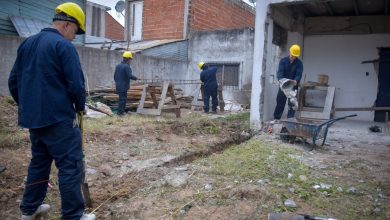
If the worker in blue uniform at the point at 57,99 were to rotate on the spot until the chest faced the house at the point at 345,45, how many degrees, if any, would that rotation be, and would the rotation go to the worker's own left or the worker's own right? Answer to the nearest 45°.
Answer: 0° — they already face it

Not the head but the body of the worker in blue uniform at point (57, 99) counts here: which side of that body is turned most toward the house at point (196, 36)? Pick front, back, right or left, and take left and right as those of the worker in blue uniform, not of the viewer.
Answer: front

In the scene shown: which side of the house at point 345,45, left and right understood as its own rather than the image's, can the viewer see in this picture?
front

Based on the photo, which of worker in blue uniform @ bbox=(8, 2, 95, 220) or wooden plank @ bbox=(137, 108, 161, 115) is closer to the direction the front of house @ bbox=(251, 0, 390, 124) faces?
the worker in blue uniform

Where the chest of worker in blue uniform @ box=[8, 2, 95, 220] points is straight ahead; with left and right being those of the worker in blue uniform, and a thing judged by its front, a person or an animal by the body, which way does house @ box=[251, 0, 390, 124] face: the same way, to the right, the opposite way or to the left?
the opposite way

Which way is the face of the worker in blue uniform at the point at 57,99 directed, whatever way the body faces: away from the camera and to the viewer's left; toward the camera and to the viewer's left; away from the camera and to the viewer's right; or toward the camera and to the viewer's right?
away from the camera and to the viewer's right

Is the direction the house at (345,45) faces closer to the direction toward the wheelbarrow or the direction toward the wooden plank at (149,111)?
the wheelbarrow

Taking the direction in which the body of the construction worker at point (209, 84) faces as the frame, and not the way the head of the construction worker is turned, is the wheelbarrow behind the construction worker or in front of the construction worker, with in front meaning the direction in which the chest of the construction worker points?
behind

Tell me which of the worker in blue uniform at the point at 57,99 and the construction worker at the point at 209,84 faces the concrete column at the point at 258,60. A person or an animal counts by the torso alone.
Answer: the worker in blue uniform

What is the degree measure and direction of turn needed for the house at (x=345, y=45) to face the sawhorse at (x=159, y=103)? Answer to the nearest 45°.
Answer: approximately 90° to its right

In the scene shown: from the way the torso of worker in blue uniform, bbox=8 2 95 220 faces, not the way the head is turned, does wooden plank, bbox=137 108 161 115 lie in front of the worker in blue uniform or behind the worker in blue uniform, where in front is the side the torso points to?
in front

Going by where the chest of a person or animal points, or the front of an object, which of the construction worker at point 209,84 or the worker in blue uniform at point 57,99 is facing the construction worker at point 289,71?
the worker in blue uniform

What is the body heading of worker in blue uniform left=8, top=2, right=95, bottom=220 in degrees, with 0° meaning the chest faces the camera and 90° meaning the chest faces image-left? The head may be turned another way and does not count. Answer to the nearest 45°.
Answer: approximately 225°

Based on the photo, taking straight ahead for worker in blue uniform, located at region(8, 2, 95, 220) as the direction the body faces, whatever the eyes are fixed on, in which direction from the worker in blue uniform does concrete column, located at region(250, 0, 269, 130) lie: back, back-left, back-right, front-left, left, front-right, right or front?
front
